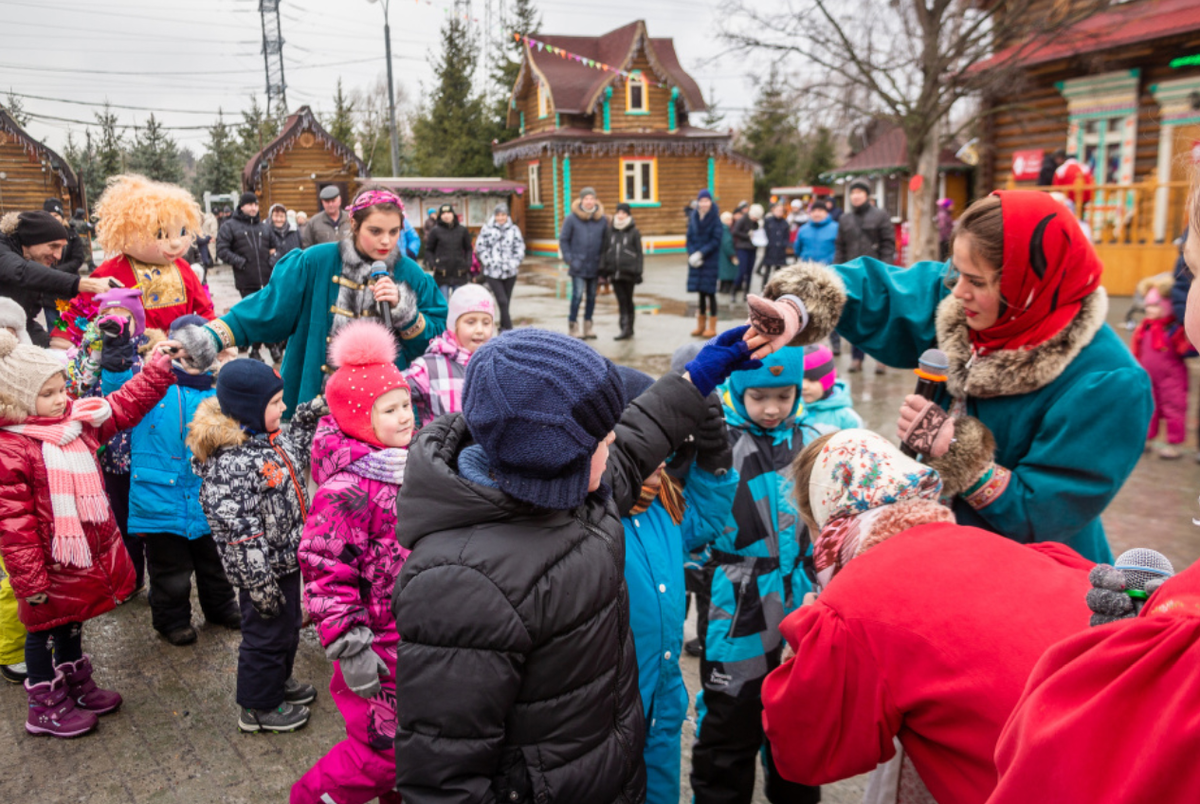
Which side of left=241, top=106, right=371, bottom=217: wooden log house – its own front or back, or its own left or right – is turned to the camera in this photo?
front

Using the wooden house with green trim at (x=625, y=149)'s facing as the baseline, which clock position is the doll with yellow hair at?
The doll with yellow hair is roughly at 12 o'clock from the wooden house with green trim.

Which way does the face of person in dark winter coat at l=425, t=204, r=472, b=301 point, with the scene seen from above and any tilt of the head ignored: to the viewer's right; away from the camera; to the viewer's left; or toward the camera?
toward the camera

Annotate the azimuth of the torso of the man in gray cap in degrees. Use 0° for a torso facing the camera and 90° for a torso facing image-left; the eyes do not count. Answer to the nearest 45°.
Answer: approximately 0°

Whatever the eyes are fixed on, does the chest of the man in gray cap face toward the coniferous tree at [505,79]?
no

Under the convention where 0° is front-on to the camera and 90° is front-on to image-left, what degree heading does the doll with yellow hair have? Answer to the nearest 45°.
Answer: approximately 315°

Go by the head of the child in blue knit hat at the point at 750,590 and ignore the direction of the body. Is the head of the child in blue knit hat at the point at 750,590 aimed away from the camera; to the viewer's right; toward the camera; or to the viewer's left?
toward the camera

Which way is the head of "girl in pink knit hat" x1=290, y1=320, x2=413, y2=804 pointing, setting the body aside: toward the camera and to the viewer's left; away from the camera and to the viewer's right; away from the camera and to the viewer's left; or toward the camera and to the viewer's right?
toward the camera and to the viewer's right

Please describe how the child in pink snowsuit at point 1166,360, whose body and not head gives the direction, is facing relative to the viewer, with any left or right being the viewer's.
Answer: facing the viewer and to the left of the viewer

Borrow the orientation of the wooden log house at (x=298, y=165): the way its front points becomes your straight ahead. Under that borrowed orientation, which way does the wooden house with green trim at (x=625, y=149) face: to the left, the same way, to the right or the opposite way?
the same way

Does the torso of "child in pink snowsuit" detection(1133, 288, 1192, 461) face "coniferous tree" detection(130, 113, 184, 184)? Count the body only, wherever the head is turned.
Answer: no

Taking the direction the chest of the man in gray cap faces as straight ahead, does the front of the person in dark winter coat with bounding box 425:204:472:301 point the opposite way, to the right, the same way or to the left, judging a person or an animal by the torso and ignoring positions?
the same way

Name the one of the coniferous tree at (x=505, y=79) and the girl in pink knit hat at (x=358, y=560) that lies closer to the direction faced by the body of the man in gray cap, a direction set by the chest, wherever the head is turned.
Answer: the girl in pink knit hat

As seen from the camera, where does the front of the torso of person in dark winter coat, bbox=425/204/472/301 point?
toward the camera
